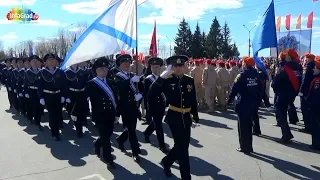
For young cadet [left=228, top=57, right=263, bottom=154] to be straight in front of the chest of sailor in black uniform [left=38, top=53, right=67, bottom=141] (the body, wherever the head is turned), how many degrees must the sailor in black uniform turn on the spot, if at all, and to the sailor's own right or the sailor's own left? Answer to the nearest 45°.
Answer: approximately 45° to the sailor's own left

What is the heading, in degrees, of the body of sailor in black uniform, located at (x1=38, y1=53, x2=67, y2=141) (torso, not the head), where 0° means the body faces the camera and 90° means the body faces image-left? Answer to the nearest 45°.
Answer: approximately 0°

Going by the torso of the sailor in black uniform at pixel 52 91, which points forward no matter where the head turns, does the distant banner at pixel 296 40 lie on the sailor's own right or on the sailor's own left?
on the sailor's own left
